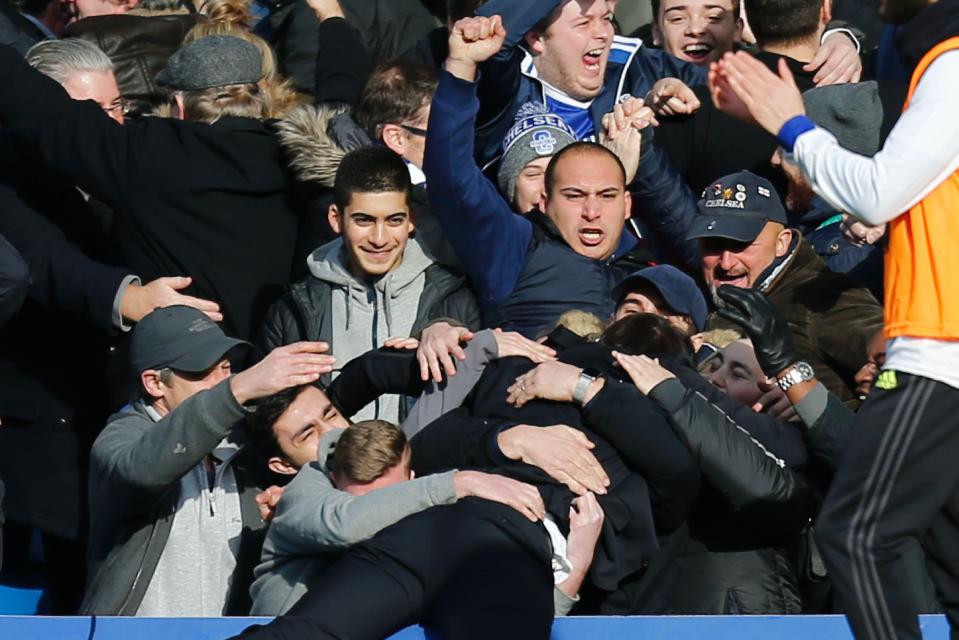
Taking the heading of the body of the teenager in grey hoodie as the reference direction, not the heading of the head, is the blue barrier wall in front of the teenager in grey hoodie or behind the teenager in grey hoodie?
in front

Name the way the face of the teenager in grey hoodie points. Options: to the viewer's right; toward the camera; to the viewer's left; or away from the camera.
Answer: toward the camera

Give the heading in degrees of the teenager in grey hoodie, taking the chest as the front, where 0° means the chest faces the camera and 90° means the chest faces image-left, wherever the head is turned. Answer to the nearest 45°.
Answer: approximately 0°

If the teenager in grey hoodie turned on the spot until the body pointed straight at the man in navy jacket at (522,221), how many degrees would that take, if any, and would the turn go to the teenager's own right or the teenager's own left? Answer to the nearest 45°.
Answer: approximately 90° to the teenager's own left

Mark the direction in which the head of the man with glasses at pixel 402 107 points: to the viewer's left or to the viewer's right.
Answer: to the viewer's right

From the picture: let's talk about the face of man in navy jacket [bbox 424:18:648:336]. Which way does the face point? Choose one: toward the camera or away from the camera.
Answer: toward the camera

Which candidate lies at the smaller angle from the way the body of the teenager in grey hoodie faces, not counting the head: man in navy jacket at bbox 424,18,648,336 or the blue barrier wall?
the blue barrier wall
